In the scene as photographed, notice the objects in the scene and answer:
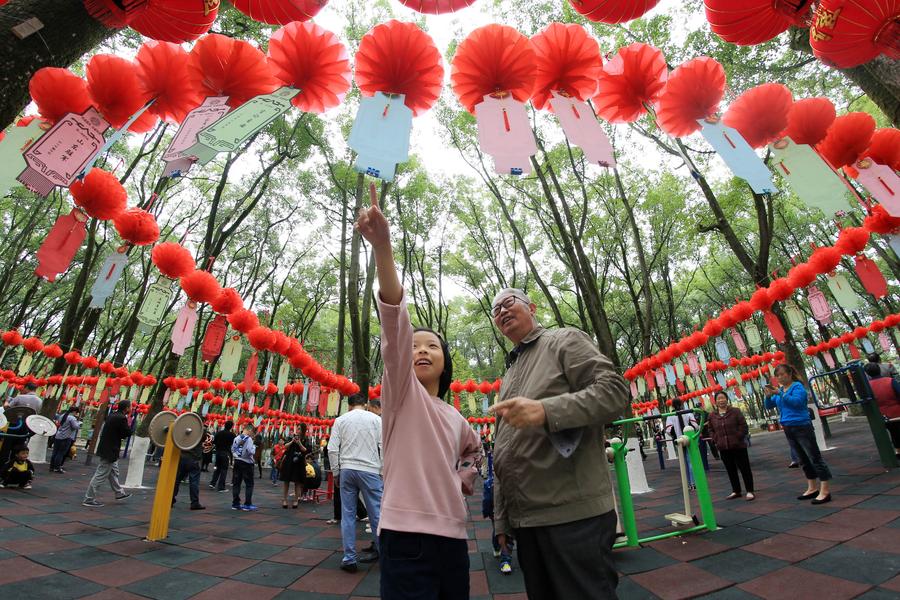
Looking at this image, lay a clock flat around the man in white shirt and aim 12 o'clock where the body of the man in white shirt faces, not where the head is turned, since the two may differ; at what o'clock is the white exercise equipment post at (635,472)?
The white exercise equipment post is roughly at 2 o'clock from the man in white shirt.

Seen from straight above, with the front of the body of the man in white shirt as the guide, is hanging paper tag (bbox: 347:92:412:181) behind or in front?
behind

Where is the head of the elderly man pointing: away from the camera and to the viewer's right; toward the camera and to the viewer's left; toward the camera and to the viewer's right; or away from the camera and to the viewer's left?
toward the camera and to the viewer's left

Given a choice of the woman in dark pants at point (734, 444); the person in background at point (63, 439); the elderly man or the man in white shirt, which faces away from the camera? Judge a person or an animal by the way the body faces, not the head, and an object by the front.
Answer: the man in white shirt

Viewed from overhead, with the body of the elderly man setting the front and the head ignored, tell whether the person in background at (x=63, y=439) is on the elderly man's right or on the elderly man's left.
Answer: on the elderly man's right

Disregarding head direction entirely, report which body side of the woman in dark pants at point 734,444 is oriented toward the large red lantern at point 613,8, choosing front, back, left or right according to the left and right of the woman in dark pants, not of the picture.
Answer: front

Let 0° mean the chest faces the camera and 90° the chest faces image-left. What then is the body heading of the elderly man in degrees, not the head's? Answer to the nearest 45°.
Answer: approximately 45°

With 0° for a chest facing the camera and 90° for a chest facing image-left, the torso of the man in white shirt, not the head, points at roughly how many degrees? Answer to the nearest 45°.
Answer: approximately 180°
